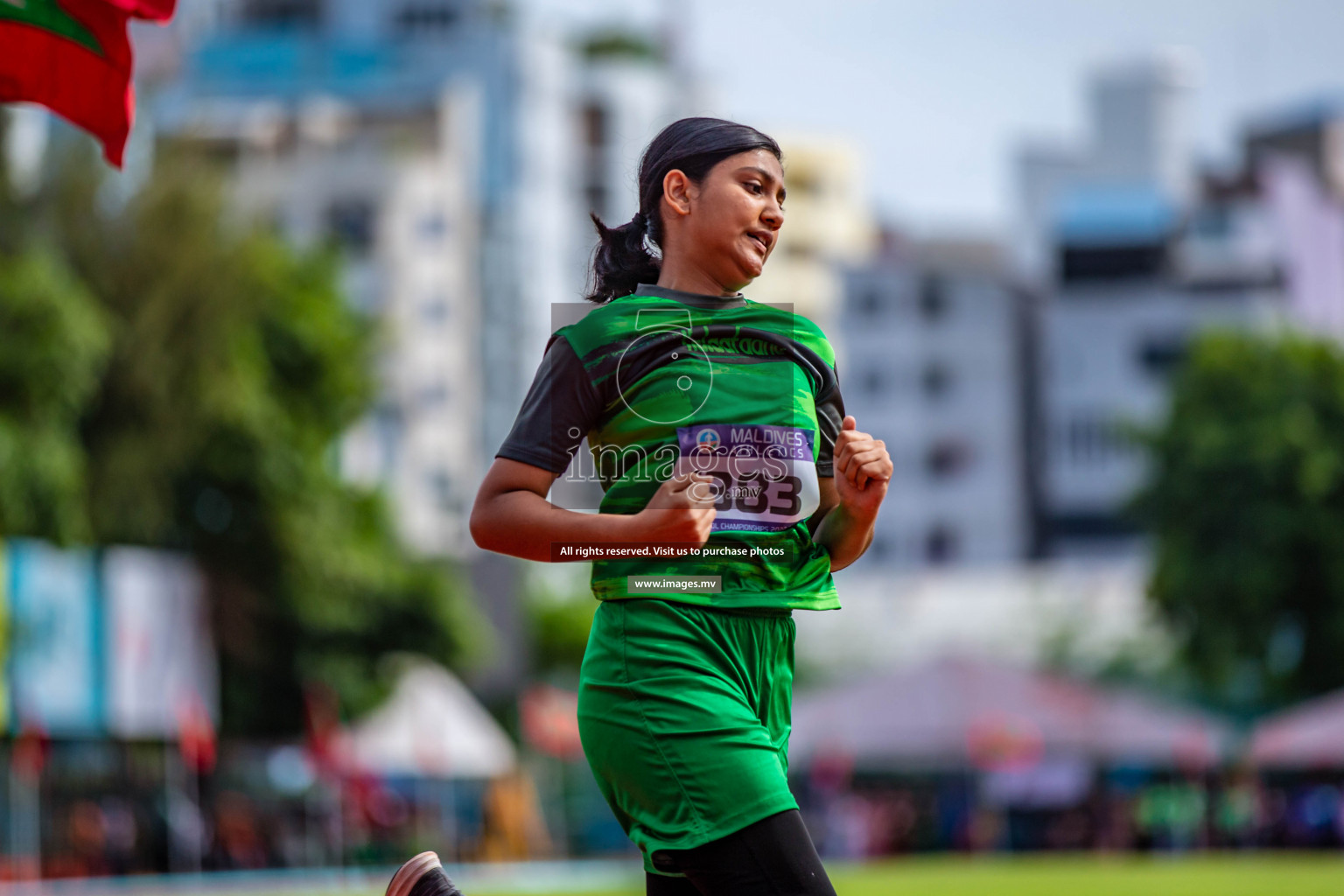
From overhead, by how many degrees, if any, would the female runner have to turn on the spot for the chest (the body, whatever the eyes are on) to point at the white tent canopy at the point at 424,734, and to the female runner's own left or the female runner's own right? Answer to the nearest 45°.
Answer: approximately 135° to the female runner's own left

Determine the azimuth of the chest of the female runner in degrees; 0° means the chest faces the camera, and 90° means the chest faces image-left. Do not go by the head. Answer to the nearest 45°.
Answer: approximately 315°

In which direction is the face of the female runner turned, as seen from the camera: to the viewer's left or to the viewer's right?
to the viewer's right

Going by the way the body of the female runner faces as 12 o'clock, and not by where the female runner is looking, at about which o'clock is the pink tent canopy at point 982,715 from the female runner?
The pink tent canopy is roughly at 8 o'clock from the female runner.

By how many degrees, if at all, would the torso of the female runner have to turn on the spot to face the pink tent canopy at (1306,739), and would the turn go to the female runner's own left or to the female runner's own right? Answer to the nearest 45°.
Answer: approximately 135° to the female runner's own left

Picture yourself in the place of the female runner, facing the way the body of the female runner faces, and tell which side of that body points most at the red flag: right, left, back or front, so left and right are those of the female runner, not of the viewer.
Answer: back
